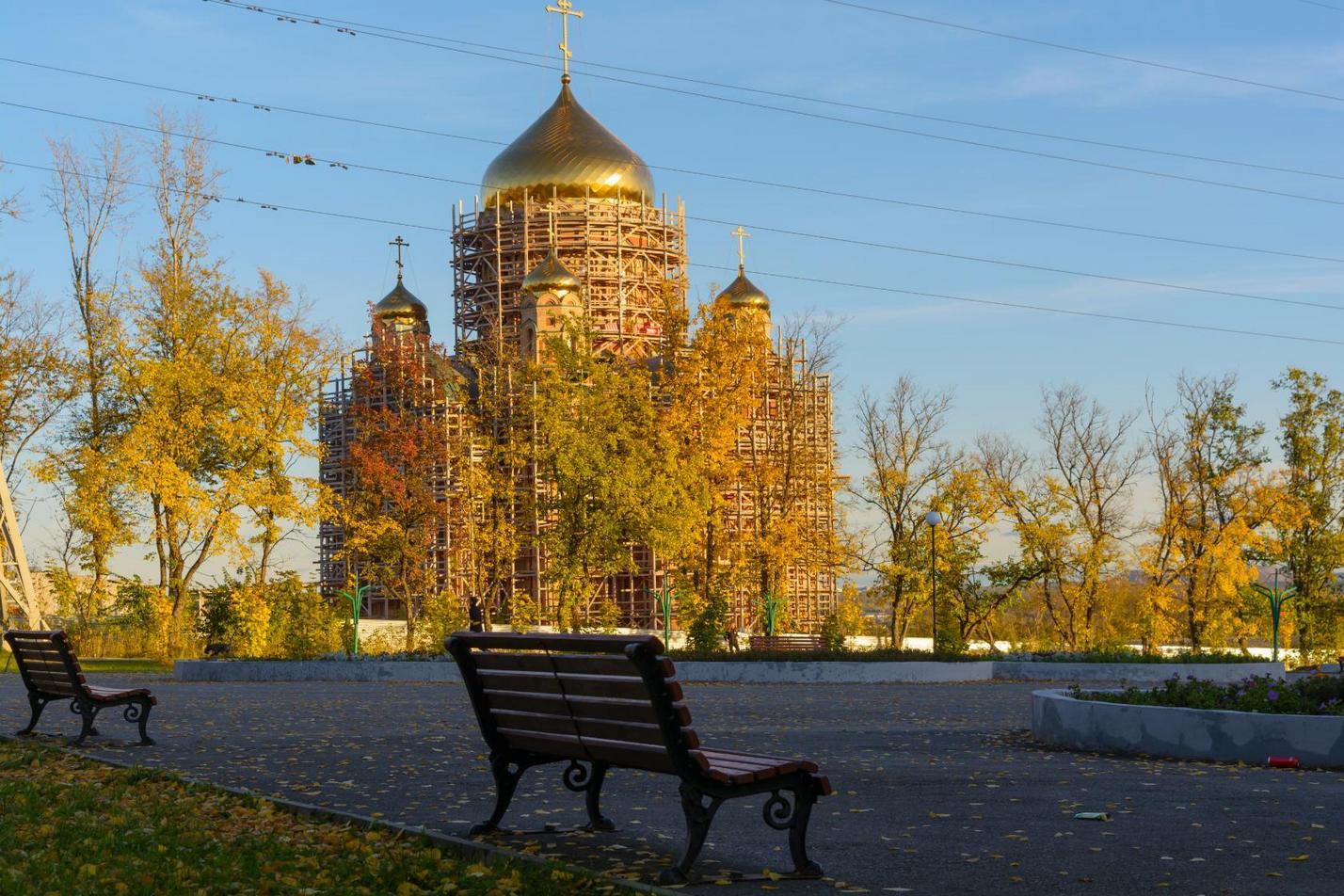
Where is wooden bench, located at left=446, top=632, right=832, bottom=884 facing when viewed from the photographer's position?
facing away from the viewer and to the right of the viewer

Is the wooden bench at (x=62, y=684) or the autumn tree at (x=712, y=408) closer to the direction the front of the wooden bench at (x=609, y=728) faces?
the autumn tree

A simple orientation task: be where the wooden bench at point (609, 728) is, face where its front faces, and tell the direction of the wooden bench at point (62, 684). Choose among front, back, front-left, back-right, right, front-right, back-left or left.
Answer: left

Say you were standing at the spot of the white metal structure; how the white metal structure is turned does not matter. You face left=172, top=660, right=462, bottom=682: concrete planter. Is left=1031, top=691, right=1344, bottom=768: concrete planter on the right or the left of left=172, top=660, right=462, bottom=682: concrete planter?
right

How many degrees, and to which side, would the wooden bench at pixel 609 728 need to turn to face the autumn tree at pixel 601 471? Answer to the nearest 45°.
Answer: approximately 45° to its left

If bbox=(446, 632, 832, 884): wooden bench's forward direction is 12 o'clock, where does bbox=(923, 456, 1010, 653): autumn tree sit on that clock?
The autumn tree is roughly at 11 o'clock from the wooden bench.

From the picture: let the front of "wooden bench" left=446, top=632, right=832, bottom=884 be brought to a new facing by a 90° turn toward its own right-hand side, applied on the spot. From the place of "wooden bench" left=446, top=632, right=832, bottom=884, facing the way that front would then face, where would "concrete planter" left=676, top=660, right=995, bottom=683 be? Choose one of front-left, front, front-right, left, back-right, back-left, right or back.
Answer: back-left

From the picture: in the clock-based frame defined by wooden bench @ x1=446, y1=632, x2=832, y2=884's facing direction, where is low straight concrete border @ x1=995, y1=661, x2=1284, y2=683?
The low straight concrete border is roughly at 11 o'clock from the wooden bench.

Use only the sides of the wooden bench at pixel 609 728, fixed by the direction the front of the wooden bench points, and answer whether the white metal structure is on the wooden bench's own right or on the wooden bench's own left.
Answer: on the wooden bench's own left

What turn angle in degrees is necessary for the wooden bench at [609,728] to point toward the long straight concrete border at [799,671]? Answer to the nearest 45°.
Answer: approximately 45° to its left

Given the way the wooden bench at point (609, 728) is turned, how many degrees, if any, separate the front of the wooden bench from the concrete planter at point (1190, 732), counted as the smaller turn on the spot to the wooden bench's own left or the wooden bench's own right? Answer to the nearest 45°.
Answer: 0° — it already faces it

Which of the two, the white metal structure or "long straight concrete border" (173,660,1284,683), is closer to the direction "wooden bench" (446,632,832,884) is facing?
the long straight concrete border

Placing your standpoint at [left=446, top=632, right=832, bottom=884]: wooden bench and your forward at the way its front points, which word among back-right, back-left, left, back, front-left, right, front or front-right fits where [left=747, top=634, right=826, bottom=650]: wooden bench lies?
front-left

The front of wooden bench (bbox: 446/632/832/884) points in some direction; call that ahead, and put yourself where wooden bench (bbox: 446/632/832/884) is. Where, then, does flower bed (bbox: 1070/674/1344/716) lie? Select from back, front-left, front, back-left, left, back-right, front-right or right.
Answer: front

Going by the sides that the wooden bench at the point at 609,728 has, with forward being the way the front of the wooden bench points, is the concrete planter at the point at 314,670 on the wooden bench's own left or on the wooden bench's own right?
on the wooden bench's own left

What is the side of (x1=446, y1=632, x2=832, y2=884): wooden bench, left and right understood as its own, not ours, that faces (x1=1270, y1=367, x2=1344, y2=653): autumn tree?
front
